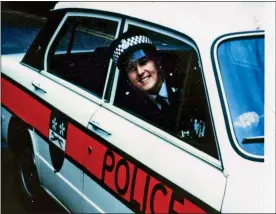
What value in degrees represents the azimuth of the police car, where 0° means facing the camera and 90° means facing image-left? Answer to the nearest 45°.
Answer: approximately 315°
